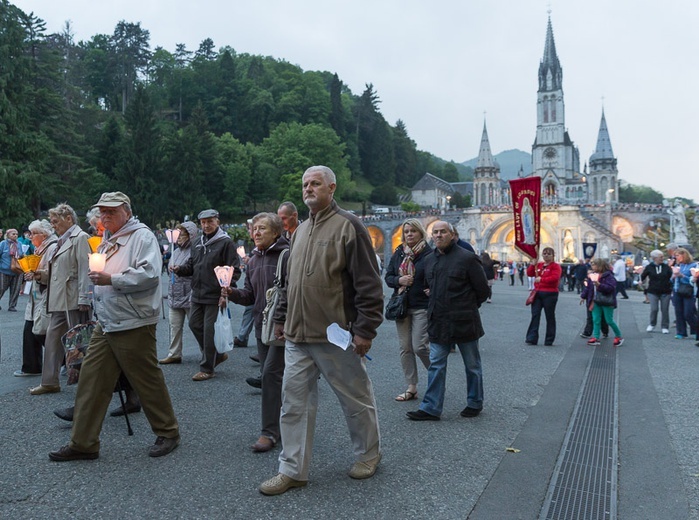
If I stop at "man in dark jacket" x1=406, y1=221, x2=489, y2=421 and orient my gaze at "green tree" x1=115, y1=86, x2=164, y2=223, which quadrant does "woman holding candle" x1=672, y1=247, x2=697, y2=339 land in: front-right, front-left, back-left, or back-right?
front-right

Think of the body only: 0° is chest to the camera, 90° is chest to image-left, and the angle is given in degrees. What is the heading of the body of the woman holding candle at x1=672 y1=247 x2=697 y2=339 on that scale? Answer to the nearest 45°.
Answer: approximately 45°

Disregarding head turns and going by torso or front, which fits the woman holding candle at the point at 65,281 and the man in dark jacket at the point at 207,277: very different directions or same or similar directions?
same or similar directions

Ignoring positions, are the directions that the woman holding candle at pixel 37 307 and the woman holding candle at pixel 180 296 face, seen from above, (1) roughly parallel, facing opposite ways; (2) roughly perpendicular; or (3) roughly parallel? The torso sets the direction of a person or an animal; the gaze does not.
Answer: roughly parallel

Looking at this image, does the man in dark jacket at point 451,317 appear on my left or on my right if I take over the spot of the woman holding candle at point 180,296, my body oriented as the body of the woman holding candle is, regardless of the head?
on my left

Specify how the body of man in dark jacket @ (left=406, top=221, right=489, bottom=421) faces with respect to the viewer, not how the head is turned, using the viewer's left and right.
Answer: facing the viewer and to the left of the viewer

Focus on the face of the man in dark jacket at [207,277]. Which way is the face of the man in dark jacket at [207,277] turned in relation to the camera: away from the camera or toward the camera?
toward the camera
